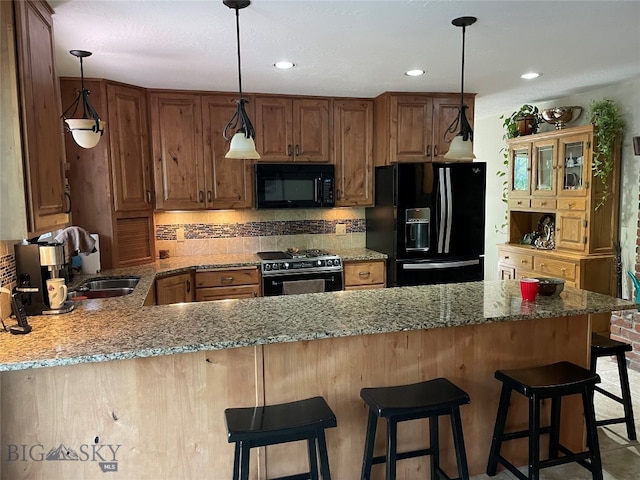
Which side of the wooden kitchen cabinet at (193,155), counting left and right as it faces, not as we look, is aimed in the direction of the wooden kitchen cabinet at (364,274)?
left

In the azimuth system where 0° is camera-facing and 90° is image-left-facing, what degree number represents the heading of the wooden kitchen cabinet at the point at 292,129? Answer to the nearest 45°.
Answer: approximately 0°

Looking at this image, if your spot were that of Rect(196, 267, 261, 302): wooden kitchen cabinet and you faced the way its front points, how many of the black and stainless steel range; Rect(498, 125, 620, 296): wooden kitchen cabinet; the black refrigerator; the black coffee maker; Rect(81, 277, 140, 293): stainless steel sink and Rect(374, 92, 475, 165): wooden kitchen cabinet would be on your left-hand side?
4

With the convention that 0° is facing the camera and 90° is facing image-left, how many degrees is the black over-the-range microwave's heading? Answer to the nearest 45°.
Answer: approximately 0°
